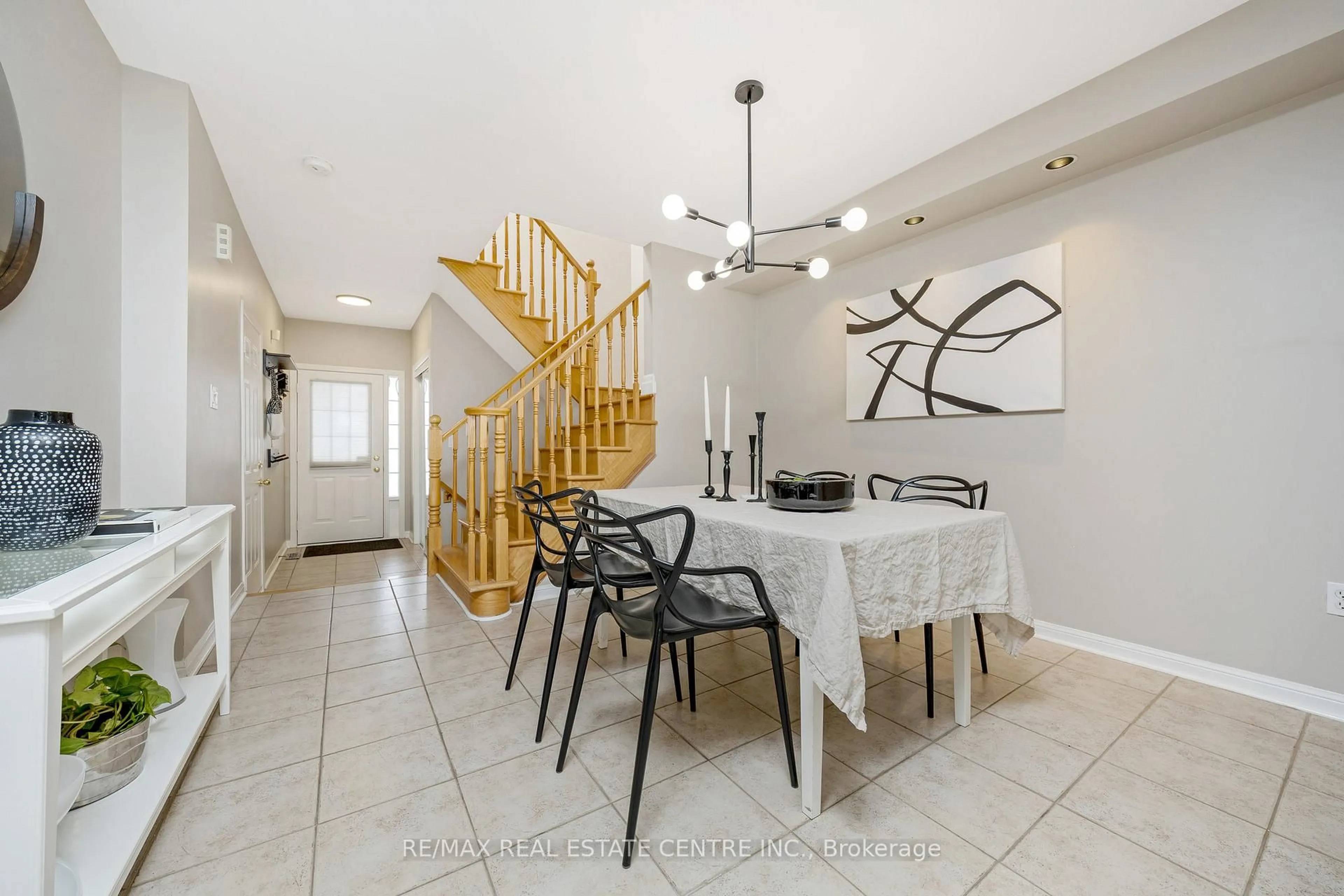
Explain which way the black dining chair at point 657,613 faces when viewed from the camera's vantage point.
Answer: facing away from the viewer and to the right of the viewer

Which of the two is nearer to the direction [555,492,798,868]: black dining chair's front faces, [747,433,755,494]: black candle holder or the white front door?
the black candle holder

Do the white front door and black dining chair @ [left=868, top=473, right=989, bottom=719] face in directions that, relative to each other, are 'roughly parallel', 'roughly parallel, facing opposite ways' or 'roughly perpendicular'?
roughly perpendicular

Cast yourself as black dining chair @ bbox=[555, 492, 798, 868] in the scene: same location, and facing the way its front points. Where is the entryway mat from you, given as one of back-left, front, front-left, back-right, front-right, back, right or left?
left

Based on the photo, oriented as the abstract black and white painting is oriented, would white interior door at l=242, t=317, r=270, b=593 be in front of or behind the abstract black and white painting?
in front

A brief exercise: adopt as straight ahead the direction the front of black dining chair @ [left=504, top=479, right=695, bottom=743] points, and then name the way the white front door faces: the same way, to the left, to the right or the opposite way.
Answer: to the right

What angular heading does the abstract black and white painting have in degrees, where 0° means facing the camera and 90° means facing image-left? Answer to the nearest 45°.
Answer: approximately 45°

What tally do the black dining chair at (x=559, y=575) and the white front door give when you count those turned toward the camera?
1

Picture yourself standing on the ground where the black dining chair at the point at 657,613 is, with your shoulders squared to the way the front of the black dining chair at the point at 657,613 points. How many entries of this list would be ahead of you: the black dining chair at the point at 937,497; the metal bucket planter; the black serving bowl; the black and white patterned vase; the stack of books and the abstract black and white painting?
3

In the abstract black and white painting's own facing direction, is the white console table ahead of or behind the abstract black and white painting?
ahead

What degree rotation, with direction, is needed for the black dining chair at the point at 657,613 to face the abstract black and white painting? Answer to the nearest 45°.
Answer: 0° — it already faces it

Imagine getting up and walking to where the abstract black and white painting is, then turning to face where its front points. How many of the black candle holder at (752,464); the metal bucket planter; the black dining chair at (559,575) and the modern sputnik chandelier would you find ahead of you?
4

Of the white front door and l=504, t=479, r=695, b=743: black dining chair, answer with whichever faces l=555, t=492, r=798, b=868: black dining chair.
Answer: the white front door

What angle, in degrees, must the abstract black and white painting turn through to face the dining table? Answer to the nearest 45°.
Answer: approximately 45° to its left
